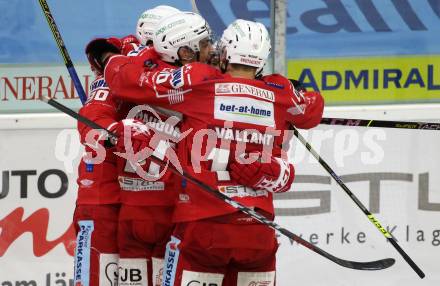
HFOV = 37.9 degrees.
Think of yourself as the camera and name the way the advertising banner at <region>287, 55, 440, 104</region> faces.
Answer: facing the viewer

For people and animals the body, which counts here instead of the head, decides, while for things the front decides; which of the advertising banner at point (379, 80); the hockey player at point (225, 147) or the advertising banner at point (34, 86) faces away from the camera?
the hockey player

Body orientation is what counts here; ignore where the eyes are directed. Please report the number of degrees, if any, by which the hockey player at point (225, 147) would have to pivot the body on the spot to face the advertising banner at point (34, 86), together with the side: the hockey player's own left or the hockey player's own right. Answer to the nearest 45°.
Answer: approximately 45° to the hockey player's own left

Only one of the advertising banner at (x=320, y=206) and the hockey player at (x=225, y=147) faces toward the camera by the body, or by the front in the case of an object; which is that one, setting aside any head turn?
the advertising banner

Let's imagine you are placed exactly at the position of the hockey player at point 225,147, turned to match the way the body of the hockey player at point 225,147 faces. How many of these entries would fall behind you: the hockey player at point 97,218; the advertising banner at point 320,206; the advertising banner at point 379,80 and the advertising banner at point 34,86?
0

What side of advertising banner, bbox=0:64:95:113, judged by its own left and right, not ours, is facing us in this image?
front

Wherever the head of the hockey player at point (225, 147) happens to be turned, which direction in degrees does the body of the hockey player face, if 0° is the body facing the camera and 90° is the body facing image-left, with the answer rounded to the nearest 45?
approximately 180°

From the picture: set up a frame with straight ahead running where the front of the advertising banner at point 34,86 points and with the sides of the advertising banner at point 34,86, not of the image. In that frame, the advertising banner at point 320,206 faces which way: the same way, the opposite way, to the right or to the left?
the same way

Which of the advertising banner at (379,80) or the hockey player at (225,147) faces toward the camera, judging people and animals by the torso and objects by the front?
the advertising banner

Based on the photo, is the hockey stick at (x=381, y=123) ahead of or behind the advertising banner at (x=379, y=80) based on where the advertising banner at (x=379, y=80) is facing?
ahead

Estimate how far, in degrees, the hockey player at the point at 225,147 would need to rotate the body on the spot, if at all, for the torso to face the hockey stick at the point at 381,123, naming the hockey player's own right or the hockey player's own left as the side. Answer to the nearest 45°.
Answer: approximately 45° to the hockey player's own right

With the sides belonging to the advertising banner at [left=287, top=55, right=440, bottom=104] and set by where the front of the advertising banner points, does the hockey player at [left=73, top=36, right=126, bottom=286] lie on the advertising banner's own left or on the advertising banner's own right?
on the advertising banner's own right

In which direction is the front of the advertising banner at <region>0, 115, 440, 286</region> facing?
toward the camera
